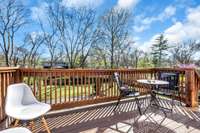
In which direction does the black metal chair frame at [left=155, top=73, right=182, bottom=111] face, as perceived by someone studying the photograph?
facing the viewer and to the left of the viewer

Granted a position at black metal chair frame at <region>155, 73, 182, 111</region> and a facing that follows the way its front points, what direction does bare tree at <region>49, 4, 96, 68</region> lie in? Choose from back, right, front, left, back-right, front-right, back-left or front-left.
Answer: right

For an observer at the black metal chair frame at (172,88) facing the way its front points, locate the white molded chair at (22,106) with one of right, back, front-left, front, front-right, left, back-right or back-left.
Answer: front

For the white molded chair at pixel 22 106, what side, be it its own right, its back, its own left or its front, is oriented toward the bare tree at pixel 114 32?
left

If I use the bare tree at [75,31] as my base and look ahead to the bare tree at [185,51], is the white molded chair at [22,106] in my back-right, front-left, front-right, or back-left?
back-right

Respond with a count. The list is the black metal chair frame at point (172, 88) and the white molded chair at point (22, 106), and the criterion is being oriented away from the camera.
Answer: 0

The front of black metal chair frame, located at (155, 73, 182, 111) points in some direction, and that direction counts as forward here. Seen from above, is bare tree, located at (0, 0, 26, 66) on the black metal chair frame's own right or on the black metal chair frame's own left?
on the black metal chair frame's own right

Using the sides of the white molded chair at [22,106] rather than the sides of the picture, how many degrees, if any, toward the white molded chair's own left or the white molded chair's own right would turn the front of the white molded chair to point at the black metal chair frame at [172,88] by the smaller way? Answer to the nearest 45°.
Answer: approximately 45° to the white molded chair's own left
